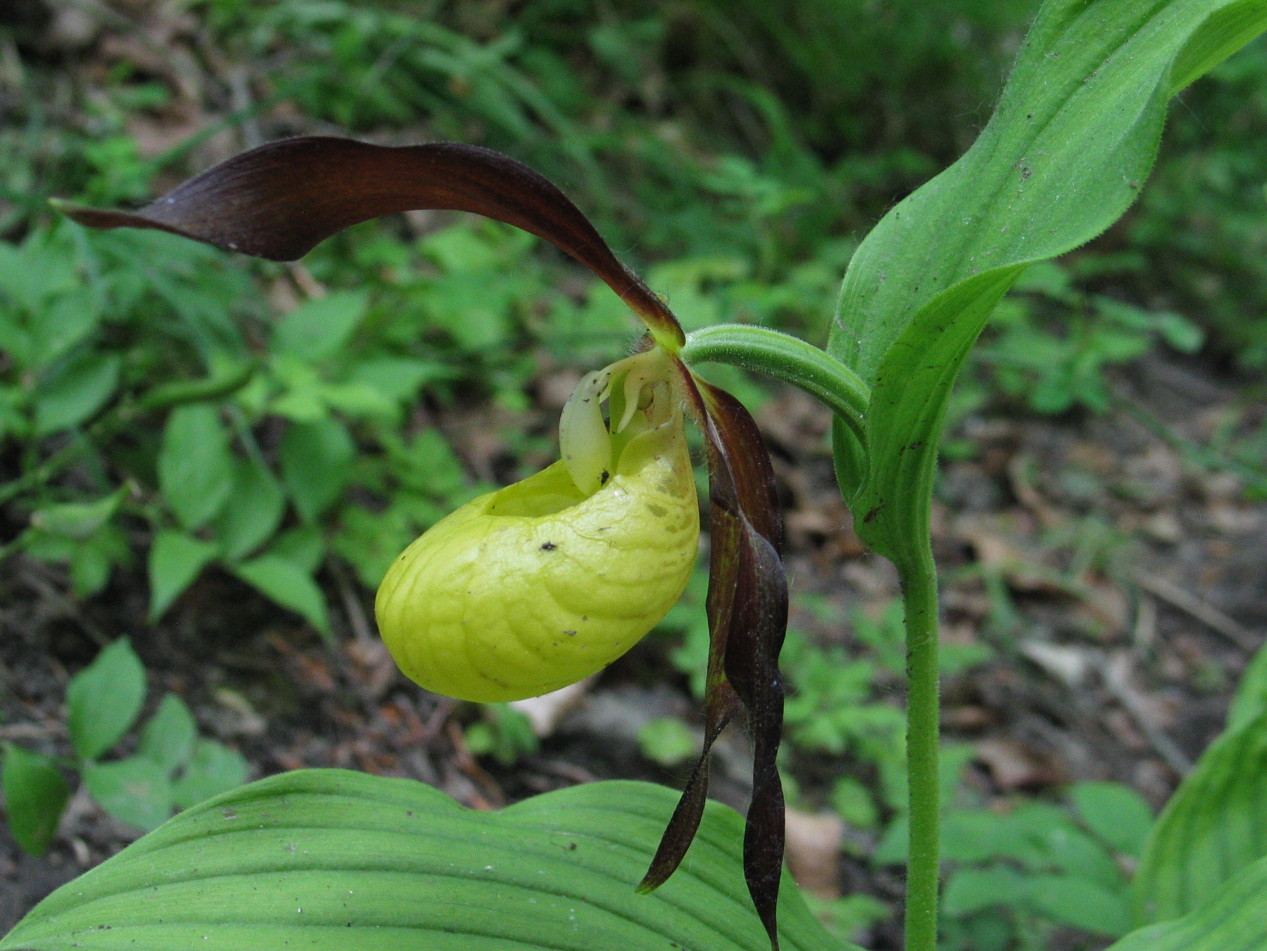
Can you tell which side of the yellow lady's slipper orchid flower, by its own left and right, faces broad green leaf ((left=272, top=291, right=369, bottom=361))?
right

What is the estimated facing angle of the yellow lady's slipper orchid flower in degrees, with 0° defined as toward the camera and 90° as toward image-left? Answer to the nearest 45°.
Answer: approximately 90°

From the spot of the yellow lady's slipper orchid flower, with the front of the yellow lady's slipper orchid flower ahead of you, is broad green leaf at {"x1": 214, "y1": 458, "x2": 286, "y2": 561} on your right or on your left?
on your right

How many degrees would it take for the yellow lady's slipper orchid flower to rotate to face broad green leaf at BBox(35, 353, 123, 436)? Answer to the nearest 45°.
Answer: approximately 45° to its right

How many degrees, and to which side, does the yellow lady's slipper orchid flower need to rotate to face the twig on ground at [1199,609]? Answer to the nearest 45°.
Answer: approximately 135° to its right

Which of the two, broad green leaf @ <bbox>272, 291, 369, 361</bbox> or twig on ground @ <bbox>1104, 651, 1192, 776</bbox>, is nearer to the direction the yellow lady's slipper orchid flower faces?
the broad green leaf

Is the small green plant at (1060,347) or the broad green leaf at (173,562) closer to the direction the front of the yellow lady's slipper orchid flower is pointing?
the broad green leaf
